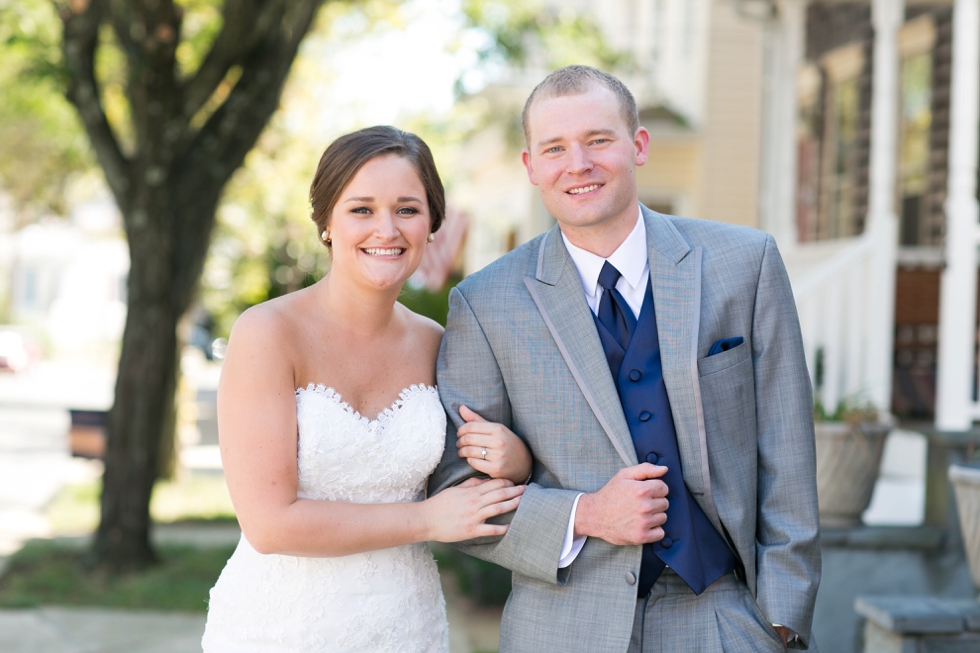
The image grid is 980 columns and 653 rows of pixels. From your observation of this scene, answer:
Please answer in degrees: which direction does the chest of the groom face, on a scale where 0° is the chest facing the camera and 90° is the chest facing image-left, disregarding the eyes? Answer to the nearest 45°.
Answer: approximately 0°

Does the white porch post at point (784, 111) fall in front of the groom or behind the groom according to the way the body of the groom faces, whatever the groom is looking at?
behind

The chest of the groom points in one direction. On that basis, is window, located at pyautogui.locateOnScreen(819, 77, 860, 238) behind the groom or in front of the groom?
behind

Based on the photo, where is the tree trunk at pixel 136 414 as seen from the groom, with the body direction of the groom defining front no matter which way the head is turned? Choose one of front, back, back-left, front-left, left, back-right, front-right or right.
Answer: back-right

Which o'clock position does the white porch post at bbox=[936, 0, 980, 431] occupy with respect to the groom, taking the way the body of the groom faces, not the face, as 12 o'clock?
The white porch post is roughly at 7 o'clock from the groom.

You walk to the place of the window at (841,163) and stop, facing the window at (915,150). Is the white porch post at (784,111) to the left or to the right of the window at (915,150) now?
right
